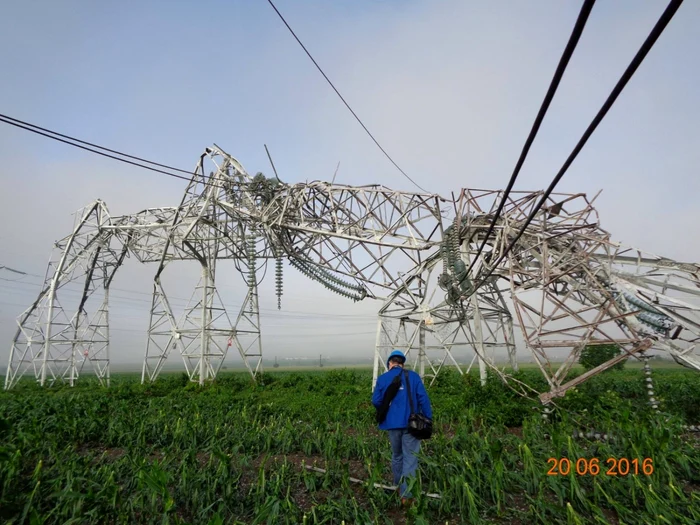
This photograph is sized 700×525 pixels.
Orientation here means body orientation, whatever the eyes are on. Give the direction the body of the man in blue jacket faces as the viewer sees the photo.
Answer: away from the camera

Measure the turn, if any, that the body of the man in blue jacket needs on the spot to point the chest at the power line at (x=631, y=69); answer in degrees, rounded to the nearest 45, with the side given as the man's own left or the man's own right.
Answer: approximately 180°

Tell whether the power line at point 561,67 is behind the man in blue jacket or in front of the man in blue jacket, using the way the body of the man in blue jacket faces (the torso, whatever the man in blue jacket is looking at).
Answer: in front

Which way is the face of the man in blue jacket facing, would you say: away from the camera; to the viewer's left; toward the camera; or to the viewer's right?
away from the camera
